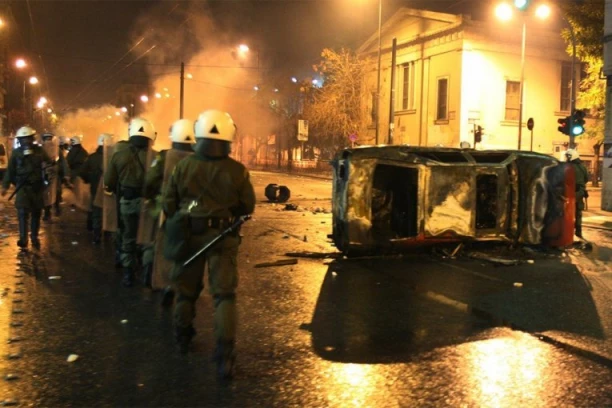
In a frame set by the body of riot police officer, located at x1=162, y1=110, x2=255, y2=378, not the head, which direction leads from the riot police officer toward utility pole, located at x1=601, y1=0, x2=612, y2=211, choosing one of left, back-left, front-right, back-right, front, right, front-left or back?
front-right

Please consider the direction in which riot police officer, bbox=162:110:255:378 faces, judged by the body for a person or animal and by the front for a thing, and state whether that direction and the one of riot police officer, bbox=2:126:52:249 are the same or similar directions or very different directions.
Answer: very different directions

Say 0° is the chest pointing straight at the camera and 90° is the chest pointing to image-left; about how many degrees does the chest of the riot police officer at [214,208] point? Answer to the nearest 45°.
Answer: approximately 180°

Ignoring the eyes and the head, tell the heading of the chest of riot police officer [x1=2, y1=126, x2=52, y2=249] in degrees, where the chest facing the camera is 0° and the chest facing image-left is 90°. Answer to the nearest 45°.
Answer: approximately 0°

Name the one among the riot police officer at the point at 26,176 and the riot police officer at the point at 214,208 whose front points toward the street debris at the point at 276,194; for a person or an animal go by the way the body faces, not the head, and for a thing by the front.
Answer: the riot police officer at the point at 214,208

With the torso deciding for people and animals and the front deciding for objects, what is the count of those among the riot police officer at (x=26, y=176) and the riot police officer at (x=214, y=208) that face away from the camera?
1

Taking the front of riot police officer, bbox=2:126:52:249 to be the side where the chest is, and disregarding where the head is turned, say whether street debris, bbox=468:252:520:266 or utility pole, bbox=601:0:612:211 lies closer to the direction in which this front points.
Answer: the street debris
